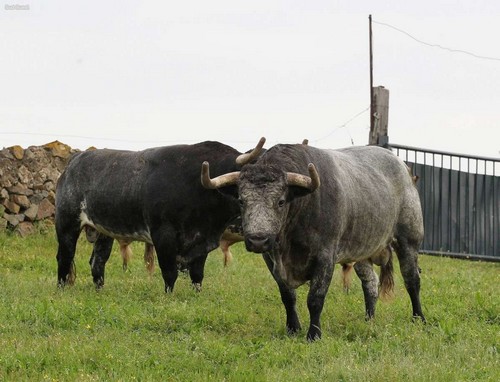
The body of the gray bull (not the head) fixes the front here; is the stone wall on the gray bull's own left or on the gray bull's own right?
on the gray bull's own right

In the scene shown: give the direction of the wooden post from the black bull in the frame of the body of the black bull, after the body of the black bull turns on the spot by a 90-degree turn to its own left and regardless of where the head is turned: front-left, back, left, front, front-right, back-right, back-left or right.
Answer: front

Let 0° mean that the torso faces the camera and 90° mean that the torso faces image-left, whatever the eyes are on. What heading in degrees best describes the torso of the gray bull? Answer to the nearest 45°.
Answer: approximately 45°

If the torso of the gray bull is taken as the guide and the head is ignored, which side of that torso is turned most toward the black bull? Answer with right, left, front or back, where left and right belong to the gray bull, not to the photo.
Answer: right

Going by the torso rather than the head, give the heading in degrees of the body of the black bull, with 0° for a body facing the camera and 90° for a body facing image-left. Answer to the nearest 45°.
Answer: approximately 315°

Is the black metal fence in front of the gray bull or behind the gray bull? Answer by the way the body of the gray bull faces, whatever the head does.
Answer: behind

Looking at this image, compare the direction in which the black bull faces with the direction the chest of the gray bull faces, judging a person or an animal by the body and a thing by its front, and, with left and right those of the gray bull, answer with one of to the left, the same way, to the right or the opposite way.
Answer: to the left

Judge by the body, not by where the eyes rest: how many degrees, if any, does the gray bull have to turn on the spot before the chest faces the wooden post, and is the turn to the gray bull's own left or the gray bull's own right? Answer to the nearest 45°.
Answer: approximately 135° to the gray bull's own right

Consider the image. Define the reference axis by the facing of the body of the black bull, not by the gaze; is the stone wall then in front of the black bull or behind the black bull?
behind
